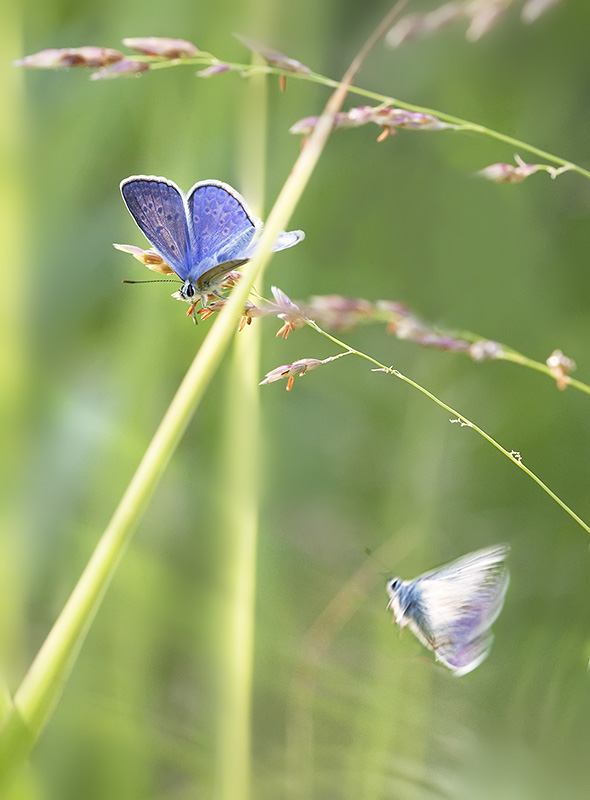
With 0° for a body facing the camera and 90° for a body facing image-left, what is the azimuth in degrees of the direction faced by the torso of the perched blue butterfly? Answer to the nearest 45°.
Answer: approximately 45°

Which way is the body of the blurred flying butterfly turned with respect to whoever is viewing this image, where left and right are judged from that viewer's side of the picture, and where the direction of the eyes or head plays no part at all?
facing to the left of the viewer
